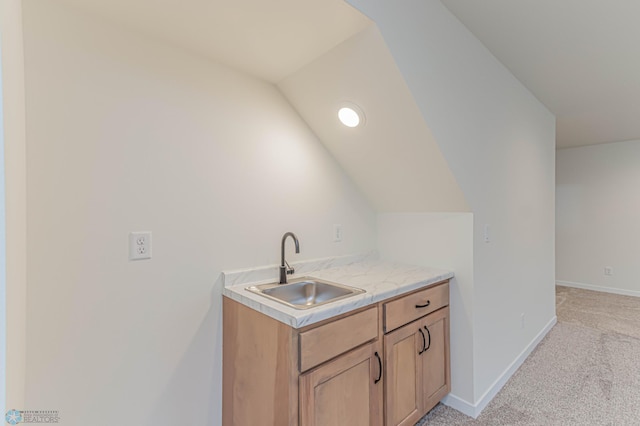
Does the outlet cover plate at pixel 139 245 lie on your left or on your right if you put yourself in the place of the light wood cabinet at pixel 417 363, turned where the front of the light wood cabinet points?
on your right
